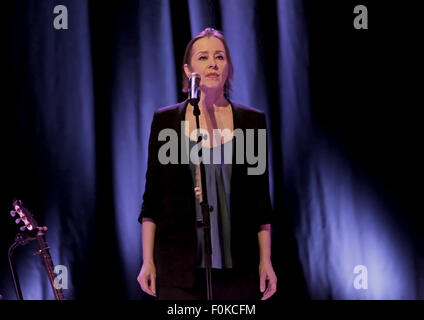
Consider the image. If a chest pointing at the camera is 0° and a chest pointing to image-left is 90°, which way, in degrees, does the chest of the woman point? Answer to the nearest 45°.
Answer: approximately 0°

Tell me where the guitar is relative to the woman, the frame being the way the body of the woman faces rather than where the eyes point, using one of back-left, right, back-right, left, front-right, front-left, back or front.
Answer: back-right
